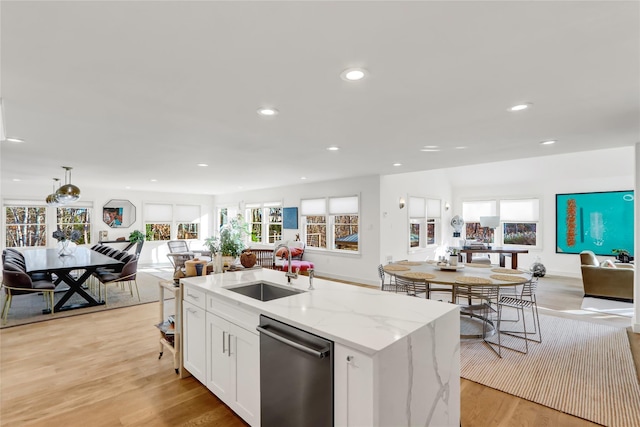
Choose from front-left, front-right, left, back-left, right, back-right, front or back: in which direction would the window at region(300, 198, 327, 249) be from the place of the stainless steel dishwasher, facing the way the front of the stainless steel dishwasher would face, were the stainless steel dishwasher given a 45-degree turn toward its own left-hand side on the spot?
back

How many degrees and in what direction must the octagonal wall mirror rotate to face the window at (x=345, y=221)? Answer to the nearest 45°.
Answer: approximately 45° to its left

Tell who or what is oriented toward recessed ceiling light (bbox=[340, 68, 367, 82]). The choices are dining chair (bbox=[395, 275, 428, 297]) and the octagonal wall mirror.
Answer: the octagonal wall mirror

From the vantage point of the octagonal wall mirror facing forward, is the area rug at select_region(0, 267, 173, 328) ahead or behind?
ahead

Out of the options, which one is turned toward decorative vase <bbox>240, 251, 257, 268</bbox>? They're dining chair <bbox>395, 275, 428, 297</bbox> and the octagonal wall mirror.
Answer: the octagonal wall mirror

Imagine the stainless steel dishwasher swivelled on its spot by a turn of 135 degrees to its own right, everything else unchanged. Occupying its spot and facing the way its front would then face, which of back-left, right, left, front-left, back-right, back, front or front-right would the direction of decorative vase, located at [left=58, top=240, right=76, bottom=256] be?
front-left

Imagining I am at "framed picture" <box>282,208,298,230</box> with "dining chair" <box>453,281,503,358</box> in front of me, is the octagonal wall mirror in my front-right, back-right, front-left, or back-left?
back-right

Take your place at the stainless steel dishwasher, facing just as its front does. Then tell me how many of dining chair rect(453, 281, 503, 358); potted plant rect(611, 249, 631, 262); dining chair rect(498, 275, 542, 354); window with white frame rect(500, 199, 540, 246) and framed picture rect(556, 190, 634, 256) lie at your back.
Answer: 5

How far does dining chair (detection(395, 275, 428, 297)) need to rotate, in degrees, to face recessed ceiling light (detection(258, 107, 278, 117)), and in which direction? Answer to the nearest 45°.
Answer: approximately 180°

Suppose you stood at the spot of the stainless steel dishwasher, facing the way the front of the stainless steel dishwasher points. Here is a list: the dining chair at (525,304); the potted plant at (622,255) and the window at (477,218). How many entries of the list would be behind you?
3

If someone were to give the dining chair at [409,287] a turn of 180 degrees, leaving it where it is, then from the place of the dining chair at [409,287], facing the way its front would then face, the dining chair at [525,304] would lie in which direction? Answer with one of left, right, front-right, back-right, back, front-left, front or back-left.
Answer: back-left

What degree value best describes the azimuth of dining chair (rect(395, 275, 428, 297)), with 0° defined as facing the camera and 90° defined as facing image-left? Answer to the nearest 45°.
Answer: approximately 225°

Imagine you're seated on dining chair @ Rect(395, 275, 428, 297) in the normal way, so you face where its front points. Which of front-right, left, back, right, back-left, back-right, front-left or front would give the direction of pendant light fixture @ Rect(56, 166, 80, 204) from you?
back-left

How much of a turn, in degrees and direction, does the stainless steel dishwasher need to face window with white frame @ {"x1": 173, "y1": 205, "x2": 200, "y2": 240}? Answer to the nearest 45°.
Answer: approximately 135° to its right
